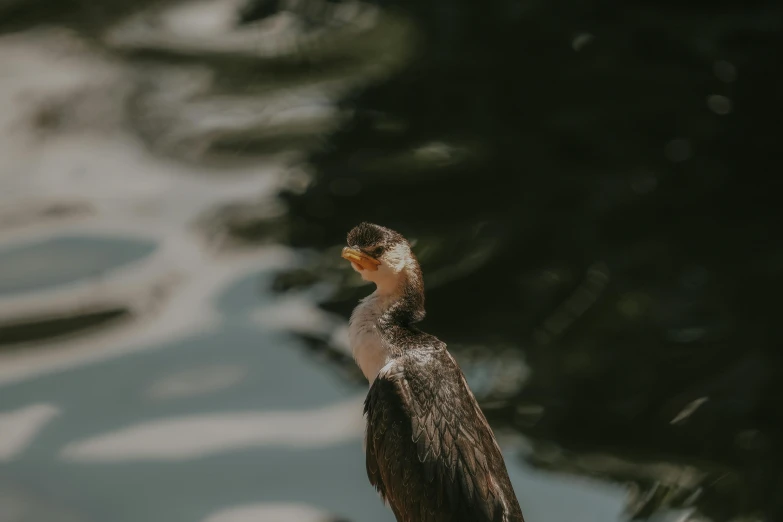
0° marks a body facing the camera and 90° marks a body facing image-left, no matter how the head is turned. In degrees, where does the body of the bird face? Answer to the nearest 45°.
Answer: approximately 90°
